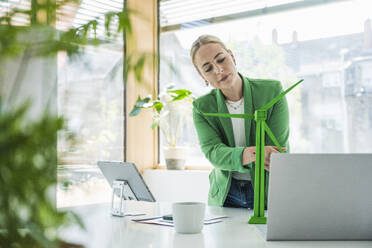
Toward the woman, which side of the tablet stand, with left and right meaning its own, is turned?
front

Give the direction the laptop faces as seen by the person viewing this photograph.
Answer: facing away from the viewer

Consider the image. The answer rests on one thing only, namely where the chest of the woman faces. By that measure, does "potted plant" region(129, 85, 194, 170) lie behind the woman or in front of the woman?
behind

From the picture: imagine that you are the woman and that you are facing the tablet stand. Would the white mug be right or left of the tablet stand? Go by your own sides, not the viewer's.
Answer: left

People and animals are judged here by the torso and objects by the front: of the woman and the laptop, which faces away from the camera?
the laptop

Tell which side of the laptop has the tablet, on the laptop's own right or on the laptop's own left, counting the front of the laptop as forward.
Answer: on the laptop's own left

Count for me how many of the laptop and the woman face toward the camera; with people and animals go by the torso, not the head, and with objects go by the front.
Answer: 1

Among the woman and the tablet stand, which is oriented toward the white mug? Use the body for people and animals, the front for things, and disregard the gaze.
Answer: the woman

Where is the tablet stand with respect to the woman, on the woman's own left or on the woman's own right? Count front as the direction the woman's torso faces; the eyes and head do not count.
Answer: on the woman's own right

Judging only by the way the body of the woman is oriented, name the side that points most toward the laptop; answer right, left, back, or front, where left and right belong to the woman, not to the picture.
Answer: front
